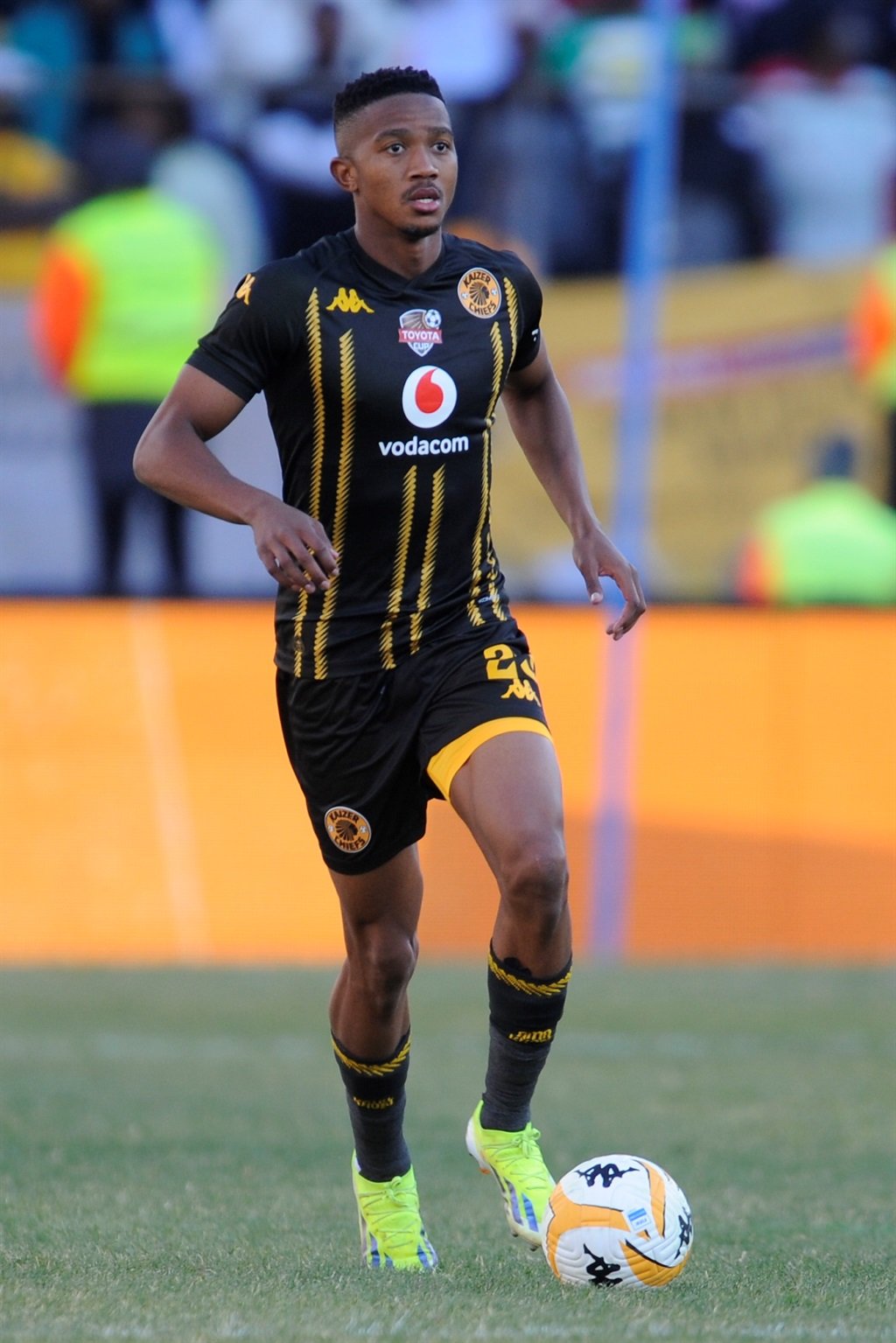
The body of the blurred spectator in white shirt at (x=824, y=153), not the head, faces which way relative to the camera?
toward the camera

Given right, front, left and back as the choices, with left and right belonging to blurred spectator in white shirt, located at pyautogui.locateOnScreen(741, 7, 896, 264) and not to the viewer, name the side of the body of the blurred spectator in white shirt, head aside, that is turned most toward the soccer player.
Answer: front

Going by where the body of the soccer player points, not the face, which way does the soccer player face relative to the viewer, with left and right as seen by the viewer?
facing the viewer and to the right of the viewer

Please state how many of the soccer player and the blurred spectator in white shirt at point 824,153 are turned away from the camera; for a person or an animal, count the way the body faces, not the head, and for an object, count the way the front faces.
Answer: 0

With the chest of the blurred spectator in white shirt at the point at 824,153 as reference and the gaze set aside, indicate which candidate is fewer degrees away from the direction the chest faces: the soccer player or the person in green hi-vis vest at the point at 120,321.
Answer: the soccer player

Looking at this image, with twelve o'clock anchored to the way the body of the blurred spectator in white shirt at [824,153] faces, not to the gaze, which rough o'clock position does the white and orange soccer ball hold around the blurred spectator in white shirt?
The white and orange soccer ball is roughly at 12 o'clock from the blurred spectator in white shirt.
